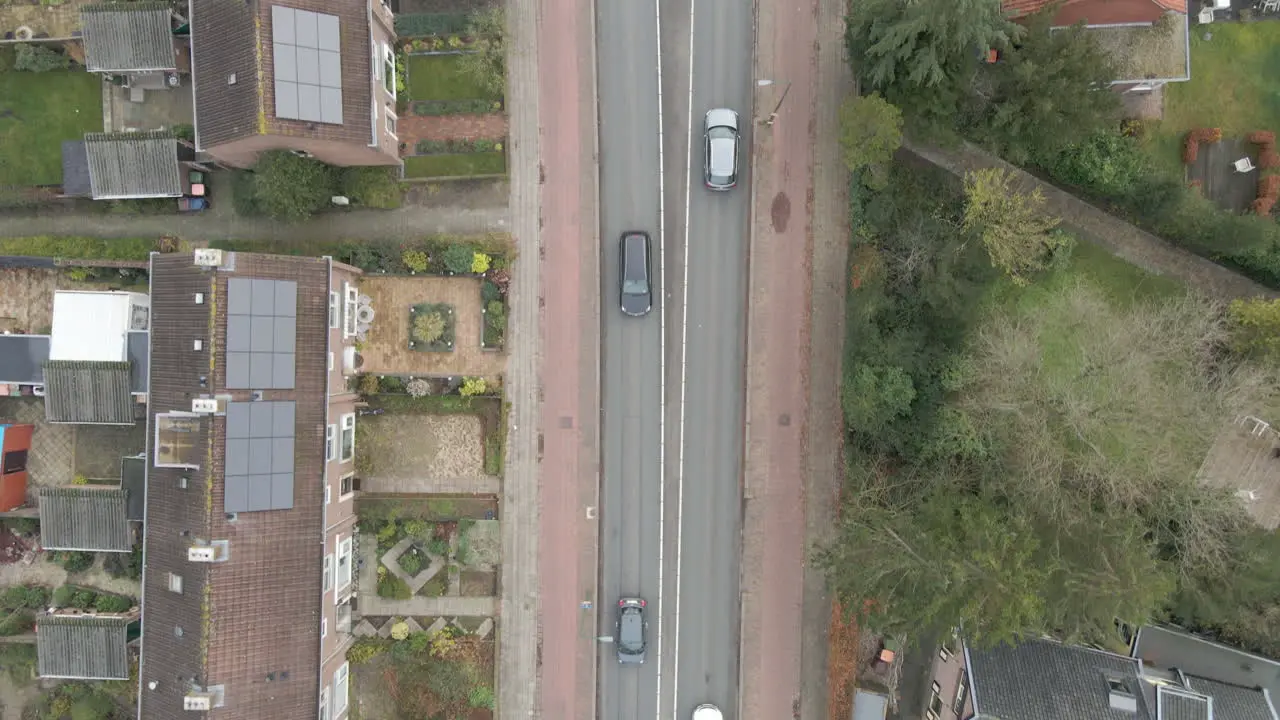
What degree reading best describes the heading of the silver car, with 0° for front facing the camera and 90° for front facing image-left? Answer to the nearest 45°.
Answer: approximately 180°

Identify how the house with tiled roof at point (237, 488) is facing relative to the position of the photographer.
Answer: facing to the right of the viewer

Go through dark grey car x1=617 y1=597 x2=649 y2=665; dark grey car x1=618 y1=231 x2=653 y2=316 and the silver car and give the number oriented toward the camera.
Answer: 2

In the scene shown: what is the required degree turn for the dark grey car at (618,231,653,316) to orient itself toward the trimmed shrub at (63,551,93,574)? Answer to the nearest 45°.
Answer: approximately 90° to its right

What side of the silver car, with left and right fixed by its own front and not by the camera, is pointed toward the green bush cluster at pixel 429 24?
left

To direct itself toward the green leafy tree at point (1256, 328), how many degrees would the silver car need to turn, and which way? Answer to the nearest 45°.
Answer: approximately 90° to its right

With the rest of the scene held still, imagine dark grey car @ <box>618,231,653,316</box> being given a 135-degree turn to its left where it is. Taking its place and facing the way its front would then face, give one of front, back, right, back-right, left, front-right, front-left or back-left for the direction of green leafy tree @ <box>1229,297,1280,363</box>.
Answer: front-right

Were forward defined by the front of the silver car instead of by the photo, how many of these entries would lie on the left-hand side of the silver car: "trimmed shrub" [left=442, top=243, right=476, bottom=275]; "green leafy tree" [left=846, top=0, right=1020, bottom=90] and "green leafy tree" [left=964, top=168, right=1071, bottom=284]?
1

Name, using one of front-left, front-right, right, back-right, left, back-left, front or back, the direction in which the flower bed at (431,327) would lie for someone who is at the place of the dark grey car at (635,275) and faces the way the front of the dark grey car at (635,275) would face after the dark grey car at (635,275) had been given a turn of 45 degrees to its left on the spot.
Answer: back-right

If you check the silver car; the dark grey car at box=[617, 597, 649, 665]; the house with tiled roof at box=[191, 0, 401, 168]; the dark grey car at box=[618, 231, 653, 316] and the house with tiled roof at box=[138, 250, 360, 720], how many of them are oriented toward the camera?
2

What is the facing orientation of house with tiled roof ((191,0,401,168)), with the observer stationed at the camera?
facing to the right of the viewer
